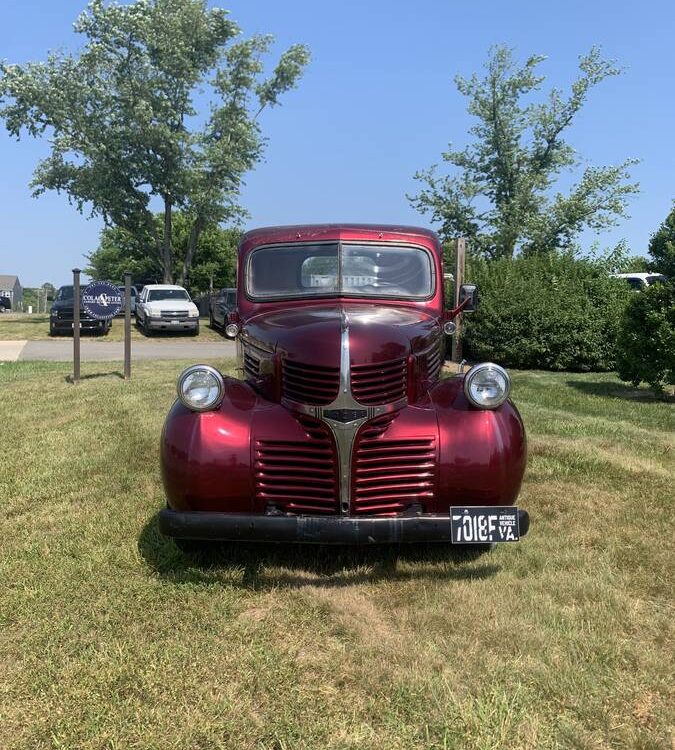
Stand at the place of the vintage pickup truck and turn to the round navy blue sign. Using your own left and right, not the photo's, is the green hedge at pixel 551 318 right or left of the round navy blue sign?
right

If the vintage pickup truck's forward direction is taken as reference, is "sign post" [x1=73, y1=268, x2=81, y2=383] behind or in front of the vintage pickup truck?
behind

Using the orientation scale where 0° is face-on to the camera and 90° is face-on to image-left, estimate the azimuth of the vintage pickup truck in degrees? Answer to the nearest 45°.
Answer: approximately 0°

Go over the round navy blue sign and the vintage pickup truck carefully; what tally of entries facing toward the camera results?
2

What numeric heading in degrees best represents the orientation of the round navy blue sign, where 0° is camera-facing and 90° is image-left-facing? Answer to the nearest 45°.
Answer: approximately 0°

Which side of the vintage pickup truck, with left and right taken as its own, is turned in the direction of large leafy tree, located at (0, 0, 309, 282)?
back

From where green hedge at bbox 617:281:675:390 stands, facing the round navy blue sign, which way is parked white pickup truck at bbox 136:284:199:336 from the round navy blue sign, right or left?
right

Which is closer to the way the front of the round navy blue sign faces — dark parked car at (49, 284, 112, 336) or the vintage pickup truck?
the vintage pickup truck

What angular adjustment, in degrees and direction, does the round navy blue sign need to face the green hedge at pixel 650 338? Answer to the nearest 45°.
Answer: approximately 45° to its left

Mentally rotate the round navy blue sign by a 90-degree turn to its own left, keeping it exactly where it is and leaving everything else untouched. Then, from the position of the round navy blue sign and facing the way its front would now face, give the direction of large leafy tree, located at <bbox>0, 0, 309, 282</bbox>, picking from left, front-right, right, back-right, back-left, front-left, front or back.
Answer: left
